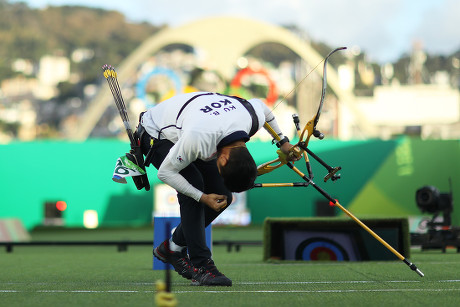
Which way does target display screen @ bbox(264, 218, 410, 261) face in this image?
toward the camera

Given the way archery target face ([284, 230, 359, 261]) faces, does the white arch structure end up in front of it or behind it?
behind

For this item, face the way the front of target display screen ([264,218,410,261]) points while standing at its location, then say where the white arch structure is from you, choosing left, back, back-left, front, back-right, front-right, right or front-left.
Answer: back

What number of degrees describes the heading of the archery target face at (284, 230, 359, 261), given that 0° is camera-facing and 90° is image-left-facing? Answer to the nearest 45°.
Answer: approximately 0°
